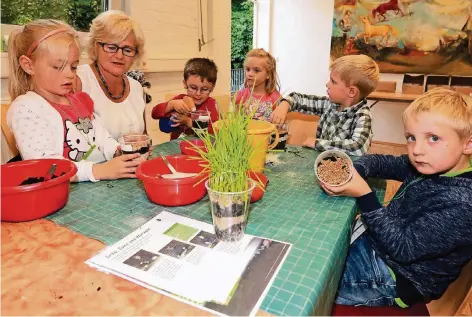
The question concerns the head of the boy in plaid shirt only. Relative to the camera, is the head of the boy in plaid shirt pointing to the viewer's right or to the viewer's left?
to the viewer's left

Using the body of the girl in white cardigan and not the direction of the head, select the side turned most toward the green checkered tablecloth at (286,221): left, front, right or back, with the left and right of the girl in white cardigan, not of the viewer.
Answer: front

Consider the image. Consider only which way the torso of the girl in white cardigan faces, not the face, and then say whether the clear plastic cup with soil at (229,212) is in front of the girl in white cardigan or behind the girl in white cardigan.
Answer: in front

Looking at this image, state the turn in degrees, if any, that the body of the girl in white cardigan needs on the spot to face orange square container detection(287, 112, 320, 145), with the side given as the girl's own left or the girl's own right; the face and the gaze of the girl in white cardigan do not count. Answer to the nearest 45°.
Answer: approximately 45° to the girl's own left

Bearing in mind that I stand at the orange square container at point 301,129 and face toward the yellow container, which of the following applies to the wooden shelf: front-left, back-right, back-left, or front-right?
back-left

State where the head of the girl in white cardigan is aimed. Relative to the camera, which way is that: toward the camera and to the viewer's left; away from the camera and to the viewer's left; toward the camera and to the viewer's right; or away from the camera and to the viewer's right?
toward the camera and to the viewer's right

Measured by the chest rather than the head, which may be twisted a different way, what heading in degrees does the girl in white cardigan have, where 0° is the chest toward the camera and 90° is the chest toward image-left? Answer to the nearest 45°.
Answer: approximately 315°

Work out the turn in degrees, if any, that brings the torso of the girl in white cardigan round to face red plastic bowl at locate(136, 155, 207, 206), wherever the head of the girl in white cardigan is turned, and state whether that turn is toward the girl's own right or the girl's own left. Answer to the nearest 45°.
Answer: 0° — they already face it

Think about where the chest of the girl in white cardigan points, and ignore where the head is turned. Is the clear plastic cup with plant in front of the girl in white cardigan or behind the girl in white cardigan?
in front
